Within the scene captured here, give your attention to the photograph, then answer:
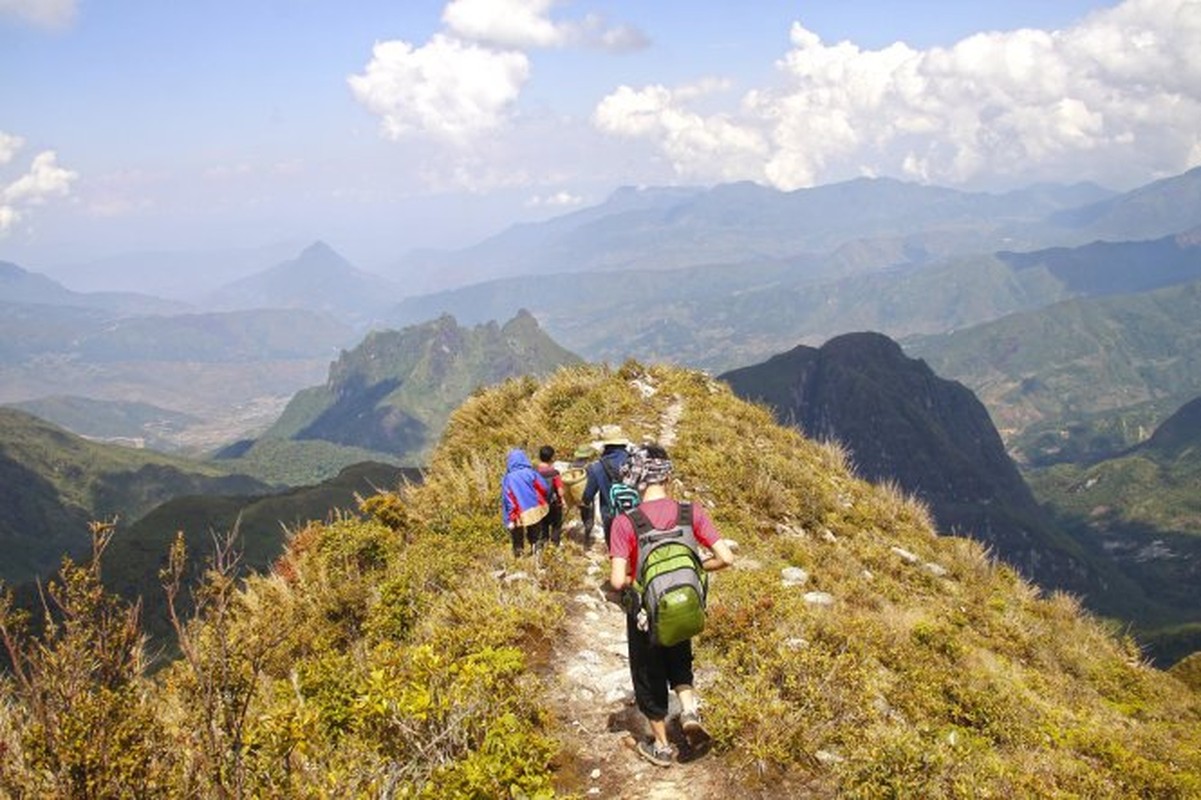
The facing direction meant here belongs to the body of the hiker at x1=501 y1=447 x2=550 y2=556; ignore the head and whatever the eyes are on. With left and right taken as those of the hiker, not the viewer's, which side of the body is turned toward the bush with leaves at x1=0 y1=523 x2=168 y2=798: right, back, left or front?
back

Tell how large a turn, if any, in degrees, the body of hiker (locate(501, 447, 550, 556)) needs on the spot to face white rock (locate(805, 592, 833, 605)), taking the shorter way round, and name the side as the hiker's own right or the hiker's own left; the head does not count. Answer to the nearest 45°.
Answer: approximately 90° to the hiker's own right

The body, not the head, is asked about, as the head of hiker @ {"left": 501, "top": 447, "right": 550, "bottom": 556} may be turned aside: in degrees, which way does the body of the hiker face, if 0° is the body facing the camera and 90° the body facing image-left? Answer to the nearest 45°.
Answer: approximately 180°

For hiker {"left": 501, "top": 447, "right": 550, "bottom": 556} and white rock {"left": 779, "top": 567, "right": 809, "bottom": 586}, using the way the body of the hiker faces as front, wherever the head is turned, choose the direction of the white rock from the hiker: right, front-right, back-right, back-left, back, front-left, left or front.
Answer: right

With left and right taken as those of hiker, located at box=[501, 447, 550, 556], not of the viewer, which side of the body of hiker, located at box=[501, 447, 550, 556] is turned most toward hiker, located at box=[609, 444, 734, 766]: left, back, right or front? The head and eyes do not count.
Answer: back
